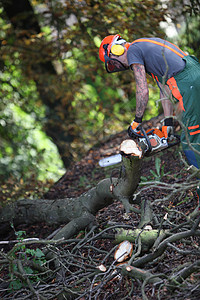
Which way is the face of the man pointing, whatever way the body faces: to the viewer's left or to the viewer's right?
to the viewer's left

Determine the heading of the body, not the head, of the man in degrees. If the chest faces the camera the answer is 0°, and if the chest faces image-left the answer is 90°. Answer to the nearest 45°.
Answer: approximately 90°
